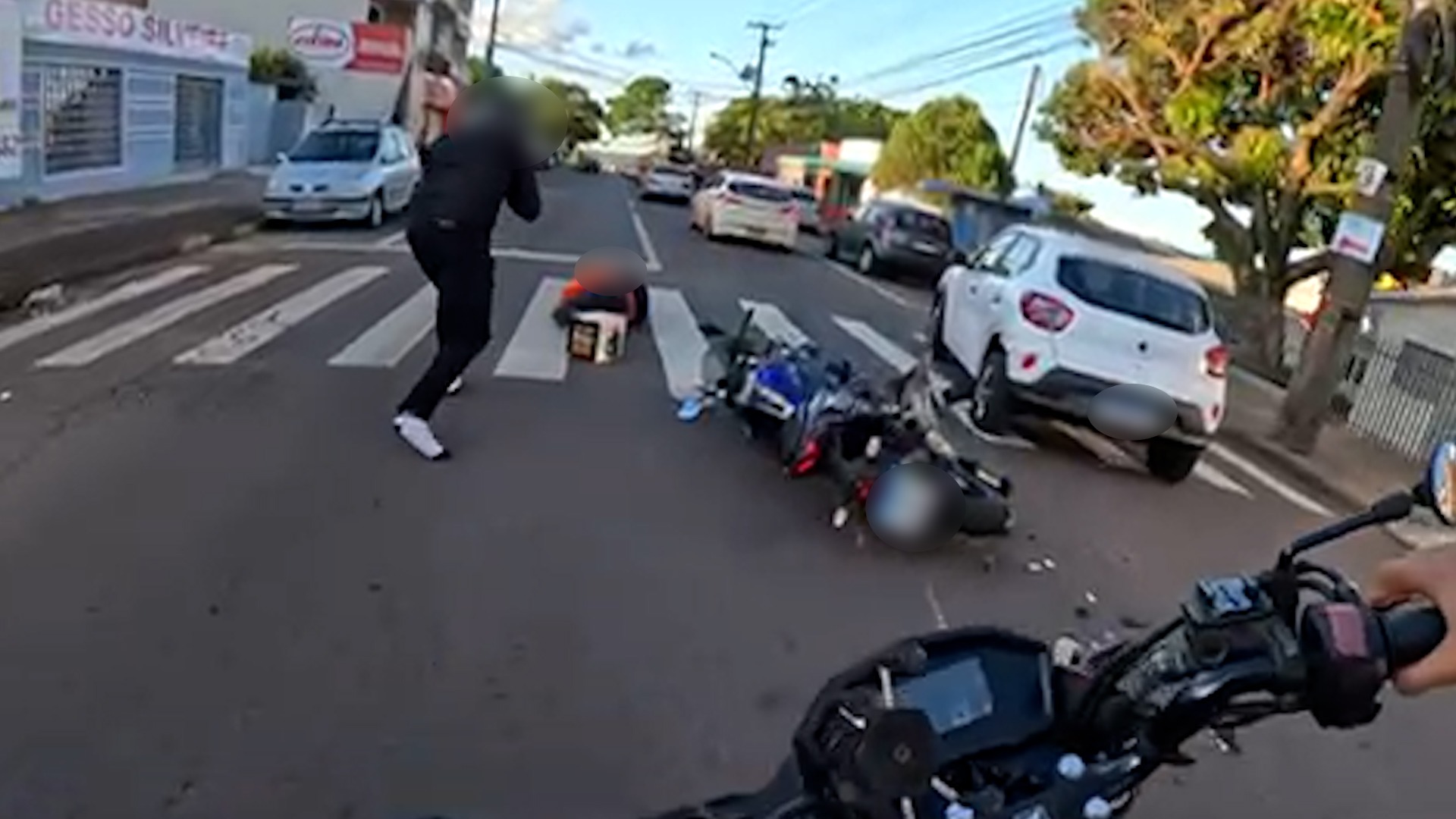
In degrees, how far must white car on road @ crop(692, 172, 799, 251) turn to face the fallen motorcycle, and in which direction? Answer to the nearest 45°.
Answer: approximately 135° to its left

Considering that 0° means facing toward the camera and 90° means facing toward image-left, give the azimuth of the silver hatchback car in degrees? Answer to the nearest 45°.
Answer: approximately 45°

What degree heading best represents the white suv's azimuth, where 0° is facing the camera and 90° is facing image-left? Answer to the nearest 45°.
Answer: approximately 135°

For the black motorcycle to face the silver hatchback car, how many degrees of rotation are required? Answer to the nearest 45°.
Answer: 0° — it already faces it

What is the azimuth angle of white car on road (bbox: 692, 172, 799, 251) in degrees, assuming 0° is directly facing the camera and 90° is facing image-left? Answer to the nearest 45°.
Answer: approximately 135°

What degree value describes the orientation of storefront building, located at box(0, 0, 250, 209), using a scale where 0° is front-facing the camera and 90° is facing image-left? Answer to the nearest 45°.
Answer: approximately 315°

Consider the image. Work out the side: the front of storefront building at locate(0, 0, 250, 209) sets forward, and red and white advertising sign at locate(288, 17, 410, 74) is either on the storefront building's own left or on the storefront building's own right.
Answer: on the storefront building's own left

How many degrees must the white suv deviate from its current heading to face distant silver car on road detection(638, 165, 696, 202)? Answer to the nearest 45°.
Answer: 0° — it already faces it

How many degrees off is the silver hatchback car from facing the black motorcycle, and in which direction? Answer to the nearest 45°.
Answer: approximately 45° to its left

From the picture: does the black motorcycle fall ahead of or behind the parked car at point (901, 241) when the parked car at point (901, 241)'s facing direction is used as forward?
behind

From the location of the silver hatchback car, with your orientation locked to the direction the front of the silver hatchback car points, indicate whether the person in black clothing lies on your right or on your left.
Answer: on your left
